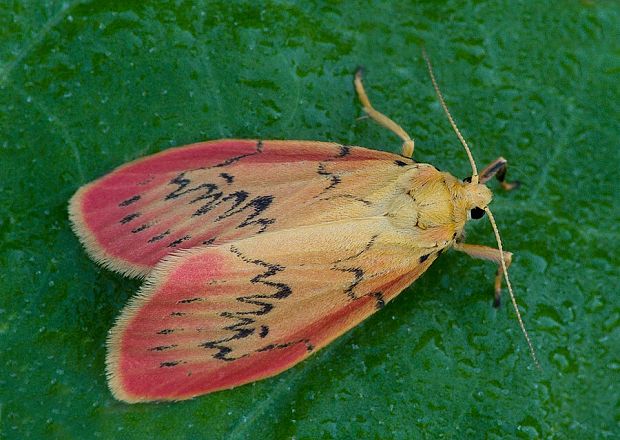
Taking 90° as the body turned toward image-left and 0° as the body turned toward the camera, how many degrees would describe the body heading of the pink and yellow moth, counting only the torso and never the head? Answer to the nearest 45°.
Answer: approximately 270°
